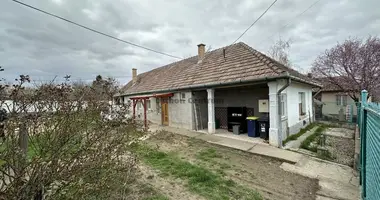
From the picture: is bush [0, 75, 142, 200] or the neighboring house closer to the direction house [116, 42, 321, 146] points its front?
the bush

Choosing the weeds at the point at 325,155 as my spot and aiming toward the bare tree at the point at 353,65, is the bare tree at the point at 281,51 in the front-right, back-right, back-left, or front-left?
front-left

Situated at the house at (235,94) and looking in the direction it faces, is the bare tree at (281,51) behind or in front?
behind

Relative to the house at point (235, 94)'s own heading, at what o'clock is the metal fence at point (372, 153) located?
The metal fence is roughly at 10 o'clock from the house.

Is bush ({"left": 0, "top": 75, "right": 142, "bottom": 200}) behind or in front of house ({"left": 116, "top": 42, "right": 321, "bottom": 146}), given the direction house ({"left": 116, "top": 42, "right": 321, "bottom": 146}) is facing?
in front

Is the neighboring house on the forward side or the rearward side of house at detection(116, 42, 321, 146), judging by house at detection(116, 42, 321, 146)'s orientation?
on the rearward side

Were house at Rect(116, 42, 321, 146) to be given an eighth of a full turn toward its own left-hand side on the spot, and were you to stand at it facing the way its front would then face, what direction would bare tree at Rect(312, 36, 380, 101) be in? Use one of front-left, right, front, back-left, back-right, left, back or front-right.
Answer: back-left

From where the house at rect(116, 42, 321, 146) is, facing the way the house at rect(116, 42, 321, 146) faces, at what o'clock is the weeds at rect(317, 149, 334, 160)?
The weeds is roughly at 9 o'clock from the house.

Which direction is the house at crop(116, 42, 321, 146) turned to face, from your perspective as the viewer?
facing the viewer and to the left of the viewer

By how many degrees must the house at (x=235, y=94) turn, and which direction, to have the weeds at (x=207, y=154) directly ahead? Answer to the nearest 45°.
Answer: approximately 45° to its left
